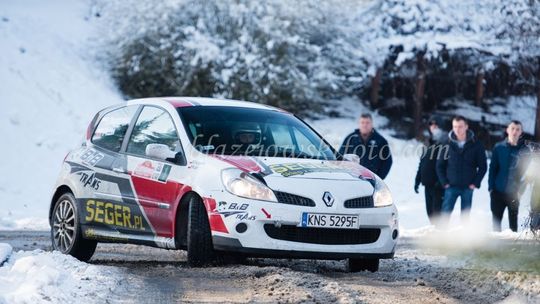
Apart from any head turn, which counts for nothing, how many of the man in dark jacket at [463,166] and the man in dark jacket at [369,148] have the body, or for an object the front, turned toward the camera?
2

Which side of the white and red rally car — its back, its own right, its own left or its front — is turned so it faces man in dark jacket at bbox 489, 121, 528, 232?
left

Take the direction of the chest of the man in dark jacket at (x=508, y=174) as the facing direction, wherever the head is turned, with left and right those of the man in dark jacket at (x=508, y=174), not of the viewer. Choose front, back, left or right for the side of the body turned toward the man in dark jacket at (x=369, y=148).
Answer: right

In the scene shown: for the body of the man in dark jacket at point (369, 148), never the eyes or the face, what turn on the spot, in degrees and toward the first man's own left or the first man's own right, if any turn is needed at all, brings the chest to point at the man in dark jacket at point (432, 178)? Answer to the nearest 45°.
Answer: approximately 135° to the first man's own left

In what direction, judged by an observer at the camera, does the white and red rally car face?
facing the viewer and to the right of the viewer

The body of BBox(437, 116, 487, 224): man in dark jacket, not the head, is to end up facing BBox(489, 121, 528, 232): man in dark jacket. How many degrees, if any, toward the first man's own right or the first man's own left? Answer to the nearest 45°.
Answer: approximately 90° to the first man's own left

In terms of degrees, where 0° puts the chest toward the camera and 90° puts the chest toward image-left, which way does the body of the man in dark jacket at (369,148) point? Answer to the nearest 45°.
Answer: approximately 0°

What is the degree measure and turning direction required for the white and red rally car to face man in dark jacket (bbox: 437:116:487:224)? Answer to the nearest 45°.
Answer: approximately 90° to its left

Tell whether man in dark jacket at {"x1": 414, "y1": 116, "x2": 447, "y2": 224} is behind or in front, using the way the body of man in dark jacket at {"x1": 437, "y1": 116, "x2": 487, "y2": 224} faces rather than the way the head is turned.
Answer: behind

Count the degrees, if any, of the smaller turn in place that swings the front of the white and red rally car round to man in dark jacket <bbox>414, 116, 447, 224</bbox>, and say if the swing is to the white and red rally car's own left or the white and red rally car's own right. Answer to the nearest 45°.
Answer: approximately 90° to the white and red rally car's own left
